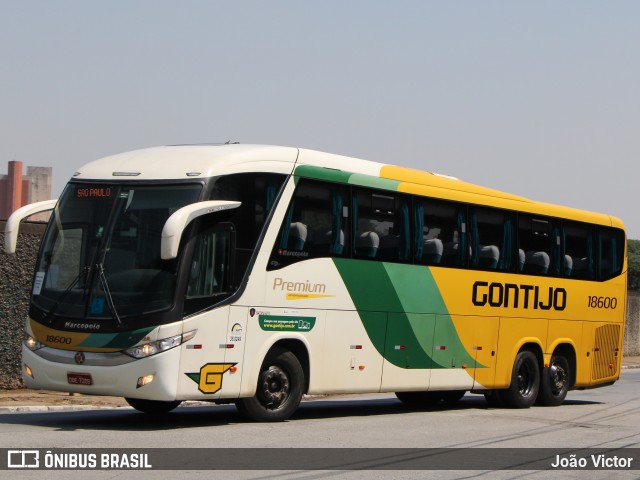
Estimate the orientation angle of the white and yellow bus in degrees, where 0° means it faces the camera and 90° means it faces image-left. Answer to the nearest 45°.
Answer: approximately 45°
